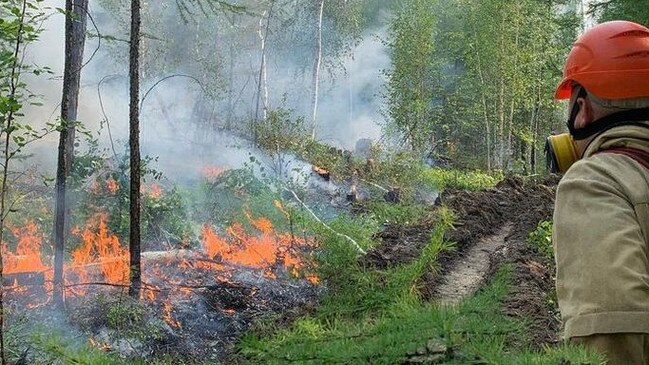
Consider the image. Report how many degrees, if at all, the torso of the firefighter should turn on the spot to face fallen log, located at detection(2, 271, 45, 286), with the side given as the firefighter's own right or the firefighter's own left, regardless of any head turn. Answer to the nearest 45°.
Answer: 0° — they already face it

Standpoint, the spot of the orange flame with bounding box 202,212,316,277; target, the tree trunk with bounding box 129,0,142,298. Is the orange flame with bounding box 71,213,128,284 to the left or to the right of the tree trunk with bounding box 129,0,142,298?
right

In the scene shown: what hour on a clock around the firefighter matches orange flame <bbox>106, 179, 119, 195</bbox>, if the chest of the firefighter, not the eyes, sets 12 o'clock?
The orange flame is roughly at 12 o'clock from the firefighter.

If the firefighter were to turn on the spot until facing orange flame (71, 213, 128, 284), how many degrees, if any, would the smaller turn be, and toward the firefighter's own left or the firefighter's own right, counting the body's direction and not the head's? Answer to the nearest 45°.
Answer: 0° — they already face it

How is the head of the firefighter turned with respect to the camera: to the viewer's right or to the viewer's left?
to the viewer's left

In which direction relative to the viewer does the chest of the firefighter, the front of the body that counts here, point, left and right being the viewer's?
facing away from the viewer and to the left of the viewer

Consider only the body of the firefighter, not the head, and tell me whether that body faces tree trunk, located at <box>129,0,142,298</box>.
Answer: yes

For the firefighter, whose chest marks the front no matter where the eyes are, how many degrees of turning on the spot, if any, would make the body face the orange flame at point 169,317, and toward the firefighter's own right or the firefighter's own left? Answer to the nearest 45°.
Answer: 0° — they already face it

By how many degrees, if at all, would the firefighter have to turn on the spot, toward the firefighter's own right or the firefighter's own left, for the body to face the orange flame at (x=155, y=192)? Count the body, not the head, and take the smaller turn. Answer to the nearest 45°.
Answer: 0° — they already face it

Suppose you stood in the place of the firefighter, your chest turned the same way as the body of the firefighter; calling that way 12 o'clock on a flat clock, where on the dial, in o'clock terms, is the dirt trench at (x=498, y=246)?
The dirt trench is roughly at 1 o'clock from the firefighter.

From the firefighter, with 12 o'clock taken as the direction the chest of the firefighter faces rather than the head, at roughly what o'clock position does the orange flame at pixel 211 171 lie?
The orange flame is roughly at 12 o'clock from the firefighter.

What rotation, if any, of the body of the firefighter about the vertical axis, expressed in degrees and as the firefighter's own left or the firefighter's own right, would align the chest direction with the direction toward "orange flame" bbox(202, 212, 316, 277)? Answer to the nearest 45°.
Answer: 0° — they already face it
